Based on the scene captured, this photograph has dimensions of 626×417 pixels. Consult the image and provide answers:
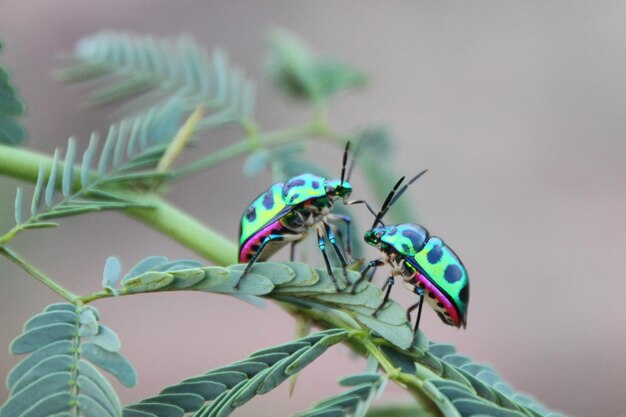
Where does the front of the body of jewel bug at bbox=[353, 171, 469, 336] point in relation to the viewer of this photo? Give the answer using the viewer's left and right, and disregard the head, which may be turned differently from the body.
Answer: facing to the left of the viewer

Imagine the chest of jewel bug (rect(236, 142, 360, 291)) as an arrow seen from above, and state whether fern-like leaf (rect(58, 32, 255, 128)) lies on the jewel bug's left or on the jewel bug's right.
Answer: on the jewel bug's left

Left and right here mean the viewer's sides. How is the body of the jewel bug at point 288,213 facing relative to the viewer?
facing to the right of the viewer

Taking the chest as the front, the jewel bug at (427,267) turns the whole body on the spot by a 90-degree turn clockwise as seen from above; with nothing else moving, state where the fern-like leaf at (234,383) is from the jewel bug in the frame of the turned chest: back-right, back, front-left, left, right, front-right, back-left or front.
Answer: back-left

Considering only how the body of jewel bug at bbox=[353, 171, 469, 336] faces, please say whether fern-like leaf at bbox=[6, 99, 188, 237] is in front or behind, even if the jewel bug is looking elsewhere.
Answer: in front

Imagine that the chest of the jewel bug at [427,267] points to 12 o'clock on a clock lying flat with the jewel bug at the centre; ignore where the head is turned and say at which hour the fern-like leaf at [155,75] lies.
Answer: The fern-like leaf is roughly at 1 o'clock from the jewel bug.

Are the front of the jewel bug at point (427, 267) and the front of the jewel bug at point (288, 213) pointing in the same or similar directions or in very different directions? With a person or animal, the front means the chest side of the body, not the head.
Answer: very different directions

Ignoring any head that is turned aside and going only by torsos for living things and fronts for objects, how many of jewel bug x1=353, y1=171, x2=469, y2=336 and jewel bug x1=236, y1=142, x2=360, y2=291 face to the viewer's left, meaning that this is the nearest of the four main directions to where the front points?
1
